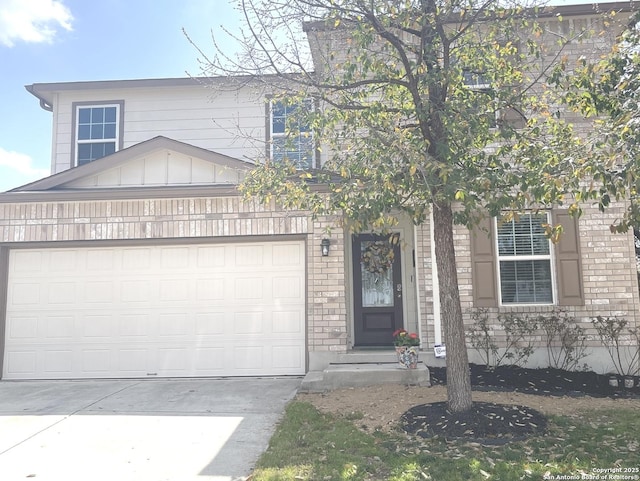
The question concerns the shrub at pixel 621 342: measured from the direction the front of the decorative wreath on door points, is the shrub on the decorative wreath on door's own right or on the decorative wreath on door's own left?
on the decorative wreath on door's own left

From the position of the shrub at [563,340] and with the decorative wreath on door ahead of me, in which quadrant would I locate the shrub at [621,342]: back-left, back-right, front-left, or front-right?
back-right

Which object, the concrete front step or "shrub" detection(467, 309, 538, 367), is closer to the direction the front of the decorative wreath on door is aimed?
the concrete front step

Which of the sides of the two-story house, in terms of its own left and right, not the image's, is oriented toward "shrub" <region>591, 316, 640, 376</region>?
left

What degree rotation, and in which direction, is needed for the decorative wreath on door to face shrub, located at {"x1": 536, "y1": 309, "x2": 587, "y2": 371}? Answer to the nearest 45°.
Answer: approximately 90° to its left

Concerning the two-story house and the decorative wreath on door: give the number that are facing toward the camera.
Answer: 2

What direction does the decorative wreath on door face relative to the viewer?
toward the camera

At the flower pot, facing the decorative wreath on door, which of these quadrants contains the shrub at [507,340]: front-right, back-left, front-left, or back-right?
front-right

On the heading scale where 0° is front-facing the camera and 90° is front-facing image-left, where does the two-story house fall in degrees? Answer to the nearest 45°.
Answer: approximately 0°

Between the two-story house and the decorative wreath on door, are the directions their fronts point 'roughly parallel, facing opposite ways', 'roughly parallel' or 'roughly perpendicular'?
roughly parallel

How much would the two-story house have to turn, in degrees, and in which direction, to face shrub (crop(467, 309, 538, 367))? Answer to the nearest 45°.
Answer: approximately 90° to its left

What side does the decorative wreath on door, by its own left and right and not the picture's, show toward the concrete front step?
front

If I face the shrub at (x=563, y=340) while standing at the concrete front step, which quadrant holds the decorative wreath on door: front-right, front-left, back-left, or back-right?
front-left

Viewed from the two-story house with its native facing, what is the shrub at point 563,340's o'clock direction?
The shrub is roughly at 9 o'clock from the two-story house.
